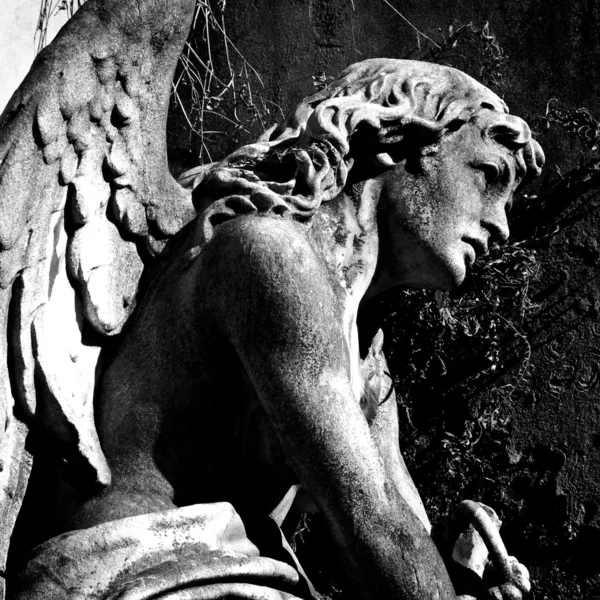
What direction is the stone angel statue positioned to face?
to the viewer's right
